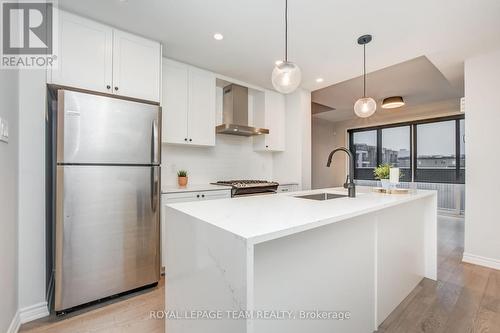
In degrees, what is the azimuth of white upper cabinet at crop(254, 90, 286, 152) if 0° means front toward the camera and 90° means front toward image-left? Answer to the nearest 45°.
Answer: approximately 315°

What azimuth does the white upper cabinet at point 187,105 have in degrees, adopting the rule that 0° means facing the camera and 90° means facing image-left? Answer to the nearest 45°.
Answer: approximately 315°

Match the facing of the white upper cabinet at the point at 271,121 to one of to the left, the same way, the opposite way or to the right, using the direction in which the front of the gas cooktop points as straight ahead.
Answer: the same way

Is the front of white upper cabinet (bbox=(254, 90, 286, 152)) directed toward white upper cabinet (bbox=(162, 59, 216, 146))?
no

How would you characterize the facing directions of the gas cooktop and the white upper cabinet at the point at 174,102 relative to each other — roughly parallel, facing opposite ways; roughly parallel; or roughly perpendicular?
roughly parallel

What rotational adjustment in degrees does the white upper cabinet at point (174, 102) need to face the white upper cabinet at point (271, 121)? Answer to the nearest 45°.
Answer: approximately 45° to its left

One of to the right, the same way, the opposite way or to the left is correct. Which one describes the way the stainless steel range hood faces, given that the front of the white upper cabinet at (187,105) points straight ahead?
the same way

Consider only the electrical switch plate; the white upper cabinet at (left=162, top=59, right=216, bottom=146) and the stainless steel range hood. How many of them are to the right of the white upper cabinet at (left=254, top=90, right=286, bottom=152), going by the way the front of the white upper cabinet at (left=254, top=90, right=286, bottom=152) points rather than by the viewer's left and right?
3

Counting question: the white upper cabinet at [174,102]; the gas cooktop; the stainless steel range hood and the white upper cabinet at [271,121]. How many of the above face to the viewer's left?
0

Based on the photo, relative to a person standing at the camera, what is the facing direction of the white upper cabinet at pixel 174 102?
facing the viewer and to the right of the viewer

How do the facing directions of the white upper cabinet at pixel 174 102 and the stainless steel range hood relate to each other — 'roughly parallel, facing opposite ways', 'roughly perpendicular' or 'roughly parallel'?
roughly parallel

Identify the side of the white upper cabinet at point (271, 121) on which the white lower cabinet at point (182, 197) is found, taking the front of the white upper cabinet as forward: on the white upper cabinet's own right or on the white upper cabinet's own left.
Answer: on the white upper cabinet's own right

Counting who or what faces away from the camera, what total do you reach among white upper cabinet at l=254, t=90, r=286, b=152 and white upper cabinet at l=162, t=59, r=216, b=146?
0

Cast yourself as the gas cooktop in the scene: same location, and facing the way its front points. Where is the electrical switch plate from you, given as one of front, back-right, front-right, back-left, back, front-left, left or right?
right
